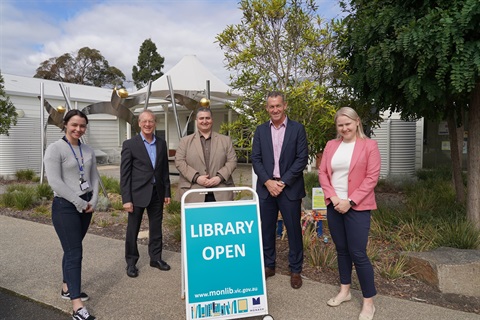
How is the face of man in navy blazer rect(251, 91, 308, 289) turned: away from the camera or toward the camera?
toward the camera

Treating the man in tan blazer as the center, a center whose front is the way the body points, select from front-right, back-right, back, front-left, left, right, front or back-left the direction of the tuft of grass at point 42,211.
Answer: back-right

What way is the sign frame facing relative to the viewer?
toward the camera

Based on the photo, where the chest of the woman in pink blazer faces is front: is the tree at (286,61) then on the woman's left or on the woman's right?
on the woman's right

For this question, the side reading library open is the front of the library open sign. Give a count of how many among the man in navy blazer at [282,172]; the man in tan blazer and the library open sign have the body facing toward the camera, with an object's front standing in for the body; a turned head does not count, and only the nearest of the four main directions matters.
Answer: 3

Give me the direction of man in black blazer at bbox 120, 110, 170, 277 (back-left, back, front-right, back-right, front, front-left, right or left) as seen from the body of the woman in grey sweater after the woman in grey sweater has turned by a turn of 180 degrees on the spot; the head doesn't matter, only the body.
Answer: right

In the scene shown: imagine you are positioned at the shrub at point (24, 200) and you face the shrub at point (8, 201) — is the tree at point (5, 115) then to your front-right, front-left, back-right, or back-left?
front-right

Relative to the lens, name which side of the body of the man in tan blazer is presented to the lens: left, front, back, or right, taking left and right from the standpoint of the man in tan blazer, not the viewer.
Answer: front

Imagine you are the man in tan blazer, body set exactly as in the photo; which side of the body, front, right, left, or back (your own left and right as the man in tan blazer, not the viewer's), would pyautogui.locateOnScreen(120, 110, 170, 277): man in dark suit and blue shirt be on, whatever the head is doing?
right

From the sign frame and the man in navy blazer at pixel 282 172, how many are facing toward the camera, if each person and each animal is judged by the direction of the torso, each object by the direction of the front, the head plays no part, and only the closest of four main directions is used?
2

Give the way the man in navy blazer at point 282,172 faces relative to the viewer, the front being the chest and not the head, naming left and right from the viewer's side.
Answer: facing the viewer

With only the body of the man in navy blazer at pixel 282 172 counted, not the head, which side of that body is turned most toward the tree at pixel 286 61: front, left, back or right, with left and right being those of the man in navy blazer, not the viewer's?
back

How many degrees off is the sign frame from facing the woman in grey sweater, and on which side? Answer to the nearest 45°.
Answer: approximately 90° to its right

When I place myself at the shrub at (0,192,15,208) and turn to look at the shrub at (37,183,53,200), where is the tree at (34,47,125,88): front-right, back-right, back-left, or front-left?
front-left
